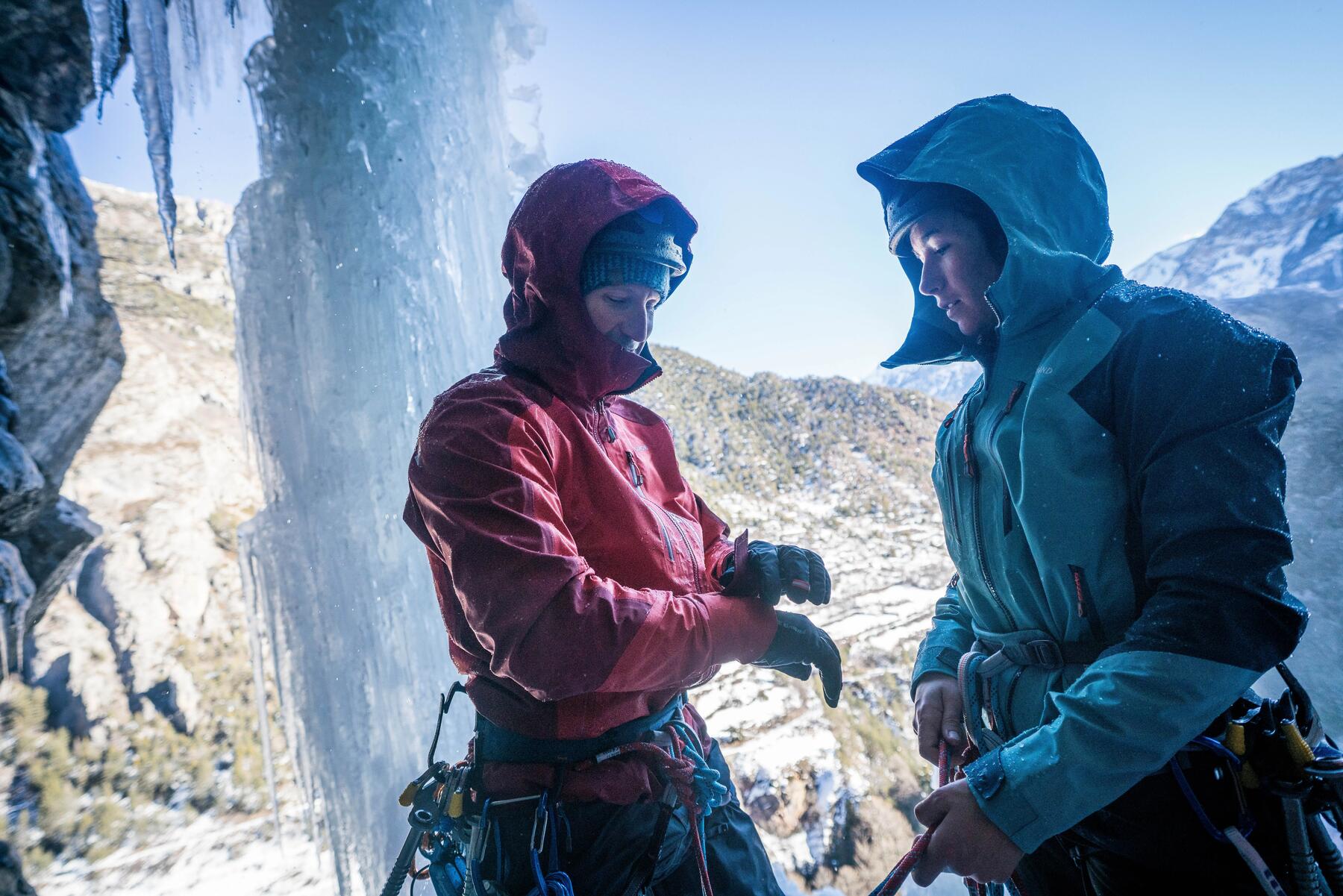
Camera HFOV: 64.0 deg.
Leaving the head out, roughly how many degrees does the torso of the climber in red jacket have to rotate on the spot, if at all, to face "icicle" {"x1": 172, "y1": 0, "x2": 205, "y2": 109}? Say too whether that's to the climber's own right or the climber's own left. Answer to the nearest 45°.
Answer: approximately 180°

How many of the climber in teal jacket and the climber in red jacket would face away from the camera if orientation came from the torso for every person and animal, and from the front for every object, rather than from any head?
0

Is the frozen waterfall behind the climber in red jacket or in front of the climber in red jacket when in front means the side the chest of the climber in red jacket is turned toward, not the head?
behind

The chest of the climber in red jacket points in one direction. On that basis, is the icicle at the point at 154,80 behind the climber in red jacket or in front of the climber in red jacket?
behind

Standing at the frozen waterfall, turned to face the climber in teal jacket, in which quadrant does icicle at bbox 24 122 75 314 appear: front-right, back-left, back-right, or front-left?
back-right

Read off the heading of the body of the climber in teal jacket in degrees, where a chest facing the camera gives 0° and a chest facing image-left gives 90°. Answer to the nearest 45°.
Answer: approximately 45°
